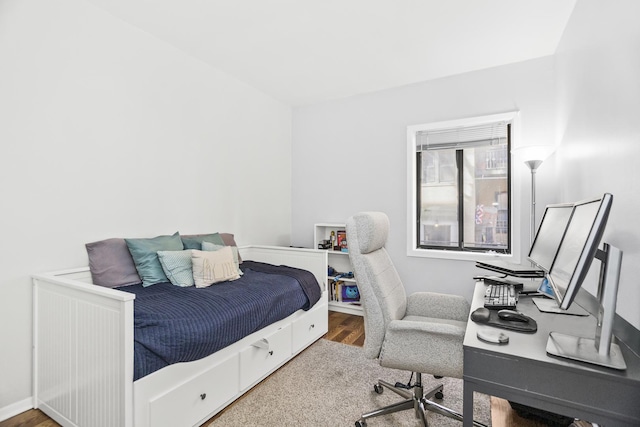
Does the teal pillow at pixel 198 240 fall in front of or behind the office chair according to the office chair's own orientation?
behind

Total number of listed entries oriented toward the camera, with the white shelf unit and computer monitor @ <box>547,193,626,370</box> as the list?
1

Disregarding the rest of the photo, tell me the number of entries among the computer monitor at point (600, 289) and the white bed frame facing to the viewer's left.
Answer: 1

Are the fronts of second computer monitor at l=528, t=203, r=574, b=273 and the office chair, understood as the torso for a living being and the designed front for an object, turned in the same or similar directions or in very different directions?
very different directions

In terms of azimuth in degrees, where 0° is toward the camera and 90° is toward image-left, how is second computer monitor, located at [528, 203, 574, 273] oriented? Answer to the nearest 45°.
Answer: approximately 45°

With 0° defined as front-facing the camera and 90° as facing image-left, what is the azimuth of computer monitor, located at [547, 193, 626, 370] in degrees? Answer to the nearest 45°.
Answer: approximately 90°

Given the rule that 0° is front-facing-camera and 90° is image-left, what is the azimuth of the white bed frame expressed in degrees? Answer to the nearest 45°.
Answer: approximately 315°

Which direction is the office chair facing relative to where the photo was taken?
to the viewer's right

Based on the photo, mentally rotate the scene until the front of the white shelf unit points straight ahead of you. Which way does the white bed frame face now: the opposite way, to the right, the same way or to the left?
to the left

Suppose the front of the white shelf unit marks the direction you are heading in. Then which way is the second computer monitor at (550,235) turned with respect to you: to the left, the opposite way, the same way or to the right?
to the right

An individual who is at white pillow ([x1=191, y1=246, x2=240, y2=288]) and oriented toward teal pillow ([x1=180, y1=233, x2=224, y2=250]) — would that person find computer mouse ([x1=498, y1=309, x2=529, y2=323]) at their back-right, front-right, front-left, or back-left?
back-right
